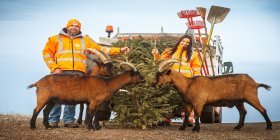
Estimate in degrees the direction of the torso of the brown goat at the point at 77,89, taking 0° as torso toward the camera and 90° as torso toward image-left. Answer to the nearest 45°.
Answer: approximately 270°

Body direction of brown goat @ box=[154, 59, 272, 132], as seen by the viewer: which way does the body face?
to the viewer's left

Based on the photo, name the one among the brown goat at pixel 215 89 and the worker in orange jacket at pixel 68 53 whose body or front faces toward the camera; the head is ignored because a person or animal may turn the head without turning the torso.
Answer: the worker in orange jacket

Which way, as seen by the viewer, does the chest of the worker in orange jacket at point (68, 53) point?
toward the camera

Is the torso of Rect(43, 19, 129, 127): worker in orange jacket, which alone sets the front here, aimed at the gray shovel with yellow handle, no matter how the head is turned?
no

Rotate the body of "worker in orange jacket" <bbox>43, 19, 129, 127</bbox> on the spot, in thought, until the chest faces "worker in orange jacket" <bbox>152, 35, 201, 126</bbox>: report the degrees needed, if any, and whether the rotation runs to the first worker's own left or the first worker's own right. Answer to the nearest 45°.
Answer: approximately 90° to the first worker's own left

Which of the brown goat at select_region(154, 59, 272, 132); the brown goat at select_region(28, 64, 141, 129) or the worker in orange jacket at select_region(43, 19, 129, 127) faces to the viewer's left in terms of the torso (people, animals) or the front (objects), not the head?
the brown goat at select_region(154, 59, 272, 132)

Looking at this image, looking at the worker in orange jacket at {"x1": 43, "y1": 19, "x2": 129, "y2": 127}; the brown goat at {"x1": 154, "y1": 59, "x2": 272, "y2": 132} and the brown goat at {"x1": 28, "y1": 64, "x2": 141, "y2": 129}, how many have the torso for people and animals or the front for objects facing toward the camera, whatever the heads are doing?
1

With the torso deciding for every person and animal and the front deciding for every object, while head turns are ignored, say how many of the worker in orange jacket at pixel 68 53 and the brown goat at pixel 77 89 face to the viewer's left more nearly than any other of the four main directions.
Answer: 0

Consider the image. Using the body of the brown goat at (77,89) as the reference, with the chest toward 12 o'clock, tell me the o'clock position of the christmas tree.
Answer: The christmas tree is roughly at 12 o'clock from the brown goat.

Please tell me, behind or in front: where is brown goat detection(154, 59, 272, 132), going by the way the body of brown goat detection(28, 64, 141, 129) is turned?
in front

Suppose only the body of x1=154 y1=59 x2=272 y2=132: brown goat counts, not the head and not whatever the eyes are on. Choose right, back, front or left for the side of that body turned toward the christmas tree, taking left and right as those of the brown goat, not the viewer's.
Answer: front

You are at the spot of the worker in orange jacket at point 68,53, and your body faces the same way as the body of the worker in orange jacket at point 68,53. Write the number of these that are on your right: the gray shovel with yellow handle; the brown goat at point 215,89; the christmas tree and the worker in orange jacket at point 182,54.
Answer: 0

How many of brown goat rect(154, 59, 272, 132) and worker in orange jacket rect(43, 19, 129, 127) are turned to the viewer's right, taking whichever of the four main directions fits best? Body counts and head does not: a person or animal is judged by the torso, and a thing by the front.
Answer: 0

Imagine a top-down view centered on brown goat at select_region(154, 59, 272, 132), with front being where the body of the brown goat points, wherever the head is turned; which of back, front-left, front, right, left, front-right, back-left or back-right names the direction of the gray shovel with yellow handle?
right
